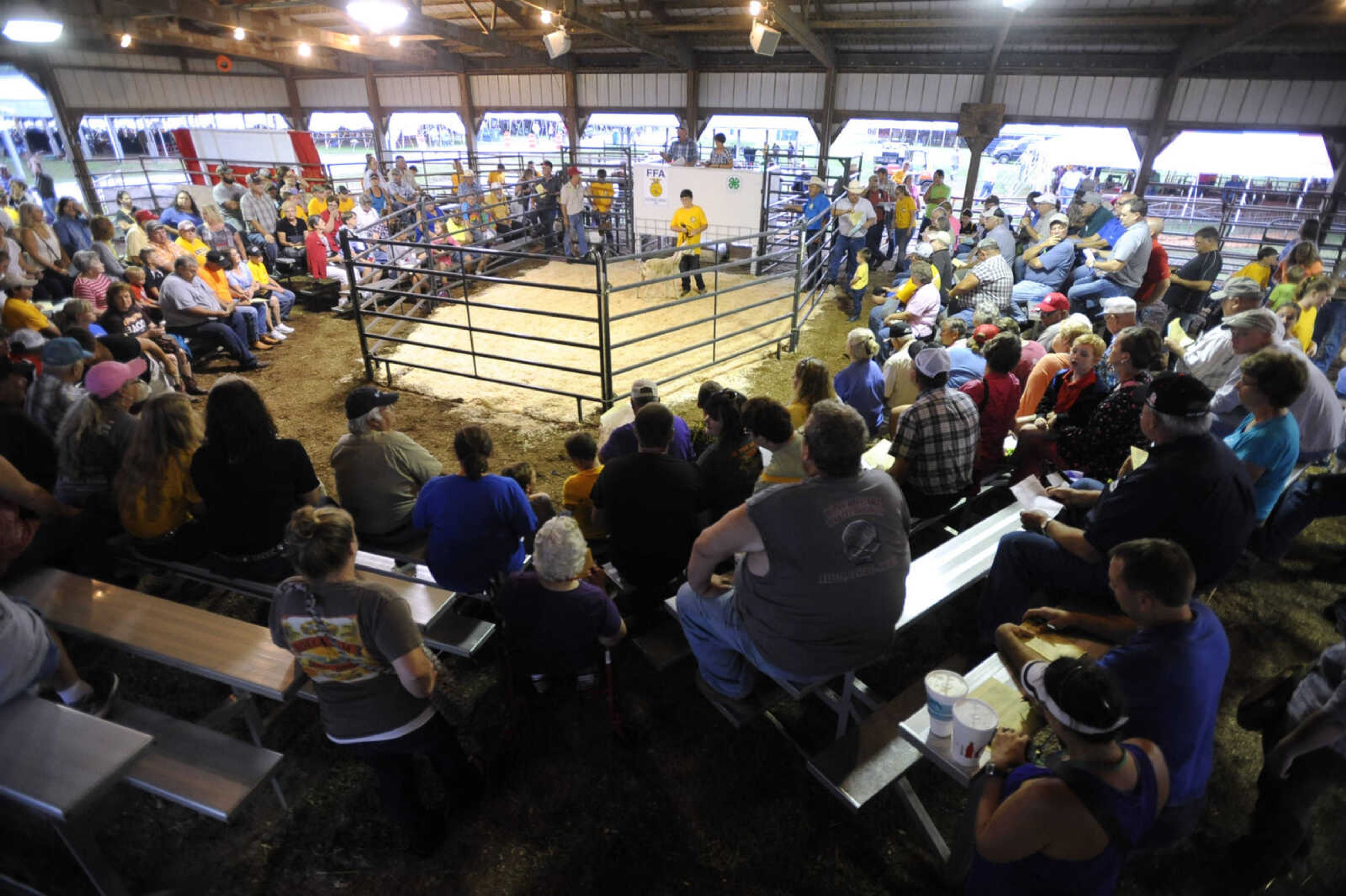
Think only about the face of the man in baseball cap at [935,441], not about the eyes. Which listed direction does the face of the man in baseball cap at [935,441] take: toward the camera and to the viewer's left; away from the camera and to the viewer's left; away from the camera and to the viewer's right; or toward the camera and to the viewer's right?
away from the camera and to the viewer's left

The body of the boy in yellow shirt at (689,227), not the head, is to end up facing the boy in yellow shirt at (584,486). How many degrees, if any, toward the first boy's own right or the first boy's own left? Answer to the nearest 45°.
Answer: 0° — they already face them

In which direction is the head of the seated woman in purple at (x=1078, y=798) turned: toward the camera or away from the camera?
away from the camera

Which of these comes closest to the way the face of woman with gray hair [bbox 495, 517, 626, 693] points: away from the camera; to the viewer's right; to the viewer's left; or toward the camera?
away from the camera

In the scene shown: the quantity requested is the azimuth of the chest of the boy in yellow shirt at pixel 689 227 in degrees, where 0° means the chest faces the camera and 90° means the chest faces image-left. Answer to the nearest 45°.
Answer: approximately 0°

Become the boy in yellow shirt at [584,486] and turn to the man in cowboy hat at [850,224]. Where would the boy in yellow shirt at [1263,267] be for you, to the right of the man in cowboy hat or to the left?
right

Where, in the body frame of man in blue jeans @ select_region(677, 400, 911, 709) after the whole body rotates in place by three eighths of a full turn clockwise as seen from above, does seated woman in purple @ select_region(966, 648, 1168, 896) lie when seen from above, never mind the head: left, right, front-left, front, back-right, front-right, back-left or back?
front-right

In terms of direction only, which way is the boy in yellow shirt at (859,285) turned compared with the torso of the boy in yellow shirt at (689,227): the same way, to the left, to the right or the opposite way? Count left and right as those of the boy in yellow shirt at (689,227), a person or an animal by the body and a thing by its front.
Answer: to the right

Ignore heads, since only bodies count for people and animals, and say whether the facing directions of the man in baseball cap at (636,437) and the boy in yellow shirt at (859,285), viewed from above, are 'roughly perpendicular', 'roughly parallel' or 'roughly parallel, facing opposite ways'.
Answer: roughly perpendicular

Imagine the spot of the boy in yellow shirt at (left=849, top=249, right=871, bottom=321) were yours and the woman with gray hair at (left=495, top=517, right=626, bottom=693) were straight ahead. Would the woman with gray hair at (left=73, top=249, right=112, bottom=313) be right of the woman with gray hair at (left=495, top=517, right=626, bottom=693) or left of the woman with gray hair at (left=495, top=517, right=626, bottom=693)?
right

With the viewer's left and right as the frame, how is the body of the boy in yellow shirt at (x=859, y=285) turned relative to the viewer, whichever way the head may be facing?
facing to the left of the viewer

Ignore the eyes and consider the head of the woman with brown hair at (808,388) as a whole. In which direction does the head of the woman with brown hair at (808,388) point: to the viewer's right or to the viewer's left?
to the viewer's left

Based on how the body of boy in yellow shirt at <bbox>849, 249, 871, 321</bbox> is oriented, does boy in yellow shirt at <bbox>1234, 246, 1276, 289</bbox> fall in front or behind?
behind

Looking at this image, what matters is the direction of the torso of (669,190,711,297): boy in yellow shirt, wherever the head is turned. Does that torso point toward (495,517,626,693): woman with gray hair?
yes

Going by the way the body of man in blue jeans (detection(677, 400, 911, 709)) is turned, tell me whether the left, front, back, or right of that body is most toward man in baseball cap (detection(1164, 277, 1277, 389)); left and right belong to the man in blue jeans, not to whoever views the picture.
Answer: right

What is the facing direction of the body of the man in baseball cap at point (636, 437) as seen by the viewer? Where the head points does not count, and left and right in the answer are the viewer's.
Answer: facing away from the viewer
